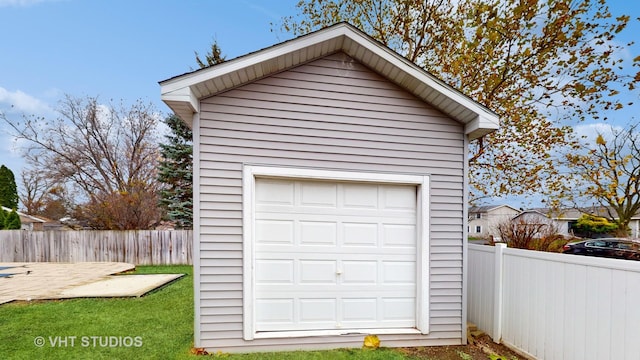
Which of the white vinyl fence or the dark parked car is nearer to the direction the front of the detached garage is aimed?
the white vinyl fence

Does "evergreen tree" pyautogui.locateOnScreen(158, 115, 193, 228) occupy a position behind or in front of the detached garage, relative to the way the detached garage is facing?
behind

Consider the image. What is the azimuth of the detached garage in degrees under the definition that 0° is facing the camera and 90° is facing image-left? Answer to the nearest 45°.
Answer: approximately 0°

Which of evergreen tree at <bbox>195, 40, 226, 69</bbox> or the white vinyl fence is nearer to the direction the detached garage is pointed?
the white vinyl fence

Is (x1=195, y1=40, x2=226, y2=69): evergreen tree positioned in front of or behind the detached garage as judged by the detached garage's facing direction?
behind

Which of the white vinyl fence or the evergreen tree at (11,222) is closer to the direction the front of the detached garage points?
the white vinyl fence
